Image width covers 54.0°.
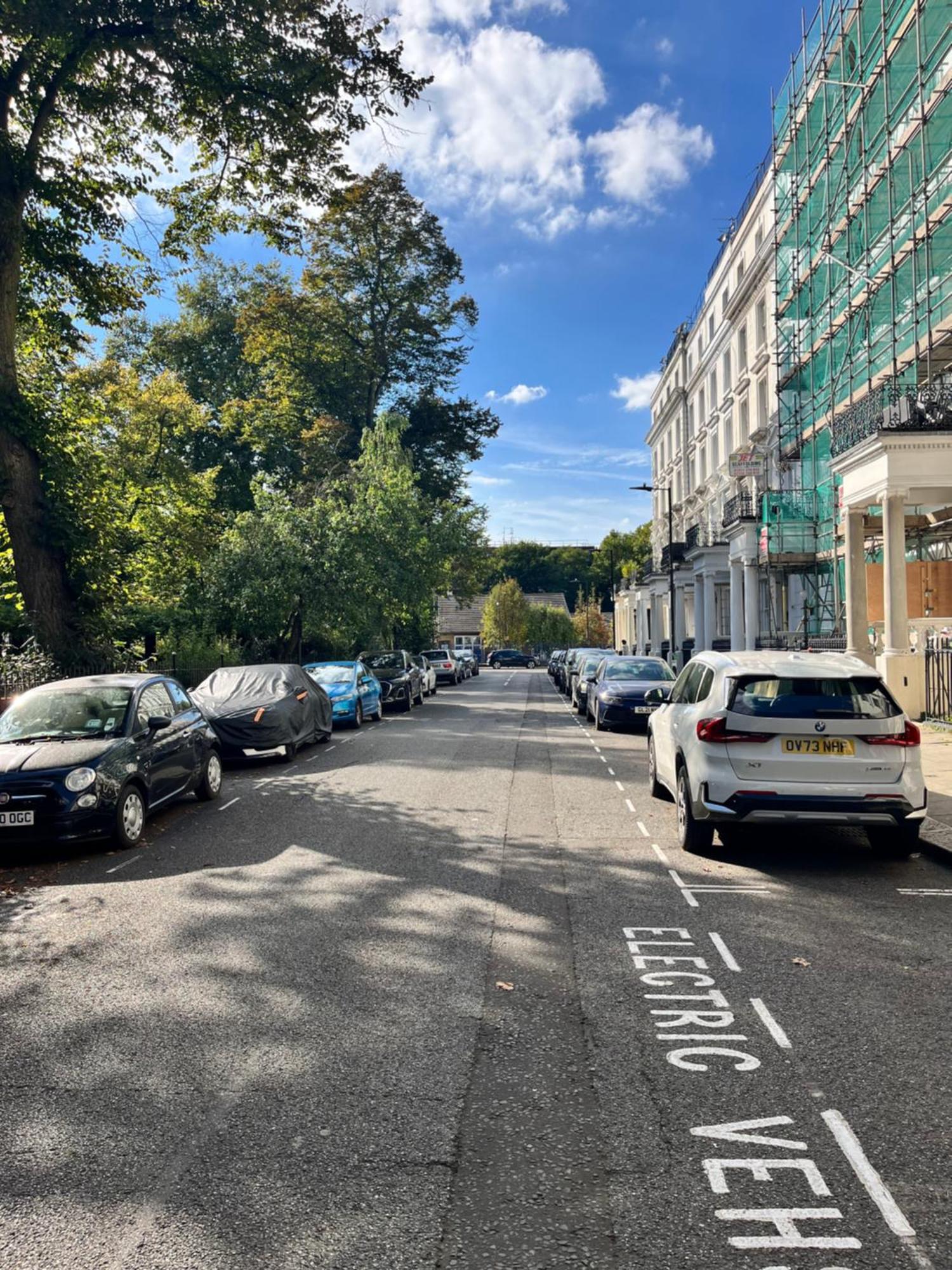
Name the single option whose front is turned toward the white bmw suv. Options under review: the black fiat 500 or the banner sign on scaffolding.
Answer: the banner sign on scaffolding

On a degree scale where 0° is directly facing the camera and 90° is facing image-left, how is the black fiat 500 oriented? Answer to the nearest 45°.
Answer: approximately 45°

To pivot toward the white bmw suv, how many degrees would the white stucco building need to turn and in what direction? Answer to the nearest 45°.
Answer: approximately 90° to its left

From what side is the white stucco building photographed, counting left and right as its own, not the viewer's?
left

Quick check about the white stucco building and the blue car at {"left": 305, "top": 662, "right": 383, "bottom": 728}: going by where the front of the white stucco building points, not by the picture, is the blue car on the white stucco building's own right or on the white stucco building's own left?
on the white stucco building's own left

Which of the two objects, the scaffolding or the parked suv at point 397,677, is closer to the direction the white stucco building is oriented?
the parked suv

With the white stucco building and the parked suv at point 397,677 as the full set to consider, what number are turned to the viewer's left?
1

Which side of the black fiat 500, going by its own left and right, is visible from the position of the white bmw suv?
left
